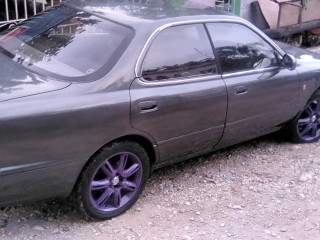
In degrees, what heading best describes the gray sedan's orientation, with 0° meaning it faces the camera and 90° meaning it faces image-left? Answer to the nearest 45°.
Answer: approximately 225°
